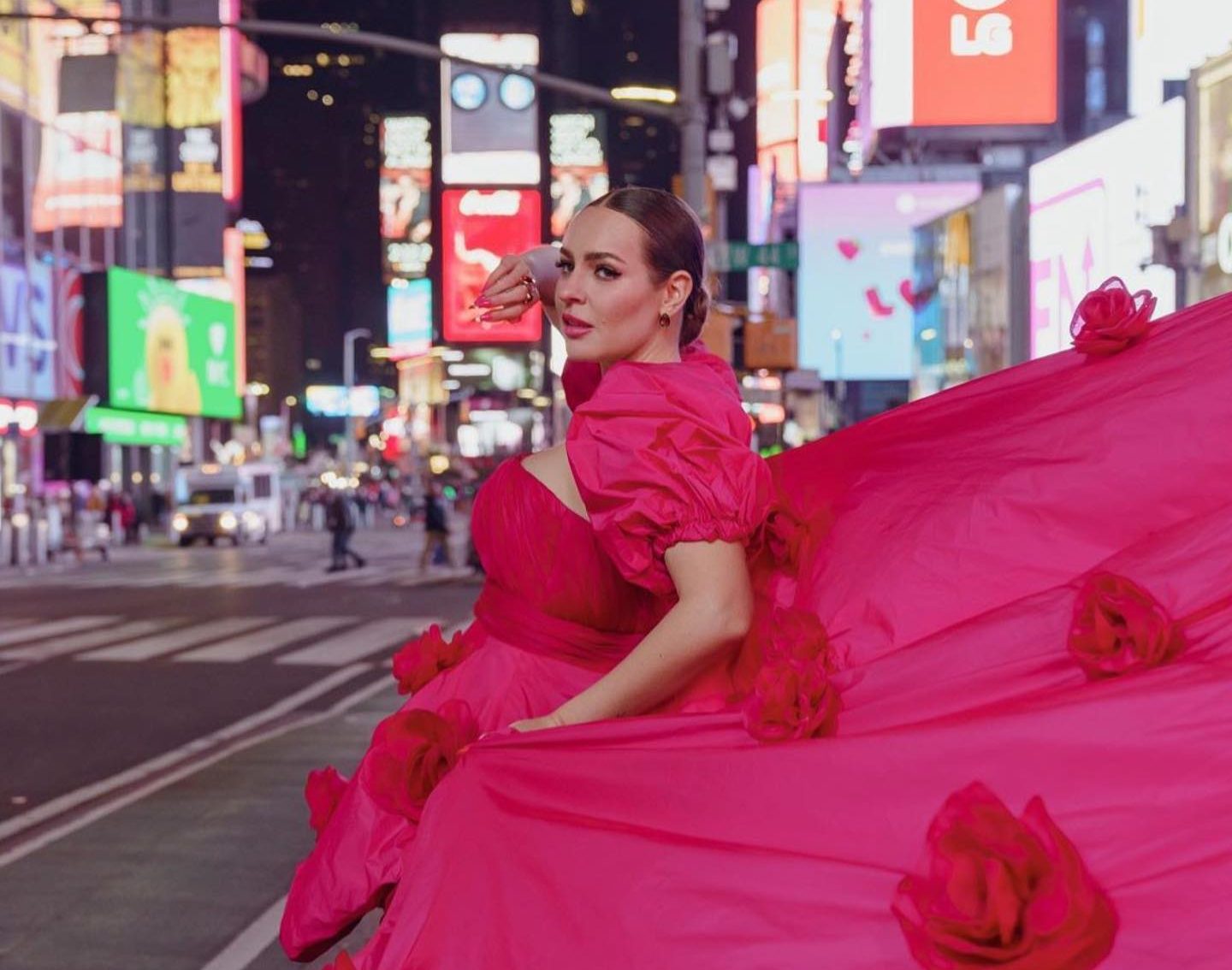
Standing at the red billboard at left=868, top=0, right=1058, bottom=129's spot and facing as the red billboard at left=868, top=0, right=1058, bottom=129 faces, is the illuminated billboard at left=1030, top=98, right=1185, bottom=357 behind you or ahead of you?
ahead

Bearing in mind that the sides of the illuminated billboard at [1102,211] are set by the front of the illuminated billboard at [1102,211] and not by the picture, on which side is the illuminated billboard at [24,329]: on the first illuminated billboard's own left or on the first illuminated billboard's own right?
on the first illuminated billboard's own right

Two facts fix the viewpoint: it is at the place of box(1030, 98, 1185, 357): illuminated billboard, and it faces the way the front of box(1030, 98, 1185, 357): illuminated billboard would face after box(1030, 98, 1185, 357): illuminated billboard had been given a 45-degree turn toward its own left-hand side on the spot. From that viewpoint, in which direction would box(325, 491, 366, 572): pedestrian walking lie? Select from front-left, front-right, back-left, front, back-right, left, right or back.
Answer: right

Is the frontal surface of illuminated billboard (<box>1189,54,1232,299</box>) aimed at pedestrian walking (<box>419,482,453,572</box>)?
no

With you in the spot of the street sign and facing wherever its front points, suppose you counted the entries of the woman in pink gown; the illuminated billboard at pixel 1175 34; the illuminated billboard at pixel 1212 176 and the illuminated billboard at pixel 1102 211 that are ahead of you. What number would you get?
1

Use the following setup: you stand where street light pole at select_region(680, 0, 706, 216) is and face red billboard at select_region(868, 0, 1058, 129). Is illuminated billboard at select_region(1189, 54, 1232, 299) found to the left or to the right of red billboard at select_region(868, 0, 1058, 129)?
right

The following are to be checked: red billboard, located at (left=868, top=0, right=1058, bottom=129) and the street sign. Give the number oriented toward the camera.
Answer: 2

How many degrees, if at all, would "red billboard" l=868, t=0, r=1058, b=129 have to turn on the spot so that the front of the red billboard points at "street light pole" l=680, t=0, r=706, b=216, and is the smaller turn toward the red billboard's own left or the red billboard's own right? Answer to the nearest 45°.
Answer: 0° — it already faces it

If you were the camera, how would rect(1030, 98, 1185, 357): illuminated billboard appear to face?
facing the viewer and to the left of the viewer

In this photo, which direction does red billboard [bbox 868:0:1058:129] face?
toward the camera

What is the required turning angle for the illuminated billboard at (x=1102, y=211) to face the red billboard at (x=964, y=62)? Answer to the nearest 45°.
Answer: approximately 135° to its right

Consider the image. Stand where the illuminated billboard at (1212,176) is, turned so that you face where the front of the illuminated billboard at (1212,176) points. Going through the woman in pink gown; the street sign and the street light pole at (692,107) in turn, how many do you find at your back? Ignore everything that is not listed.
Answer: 0

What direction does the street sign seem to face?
toward the camera

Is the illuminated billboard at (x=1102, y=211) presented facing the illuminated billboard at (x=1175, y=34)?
no
